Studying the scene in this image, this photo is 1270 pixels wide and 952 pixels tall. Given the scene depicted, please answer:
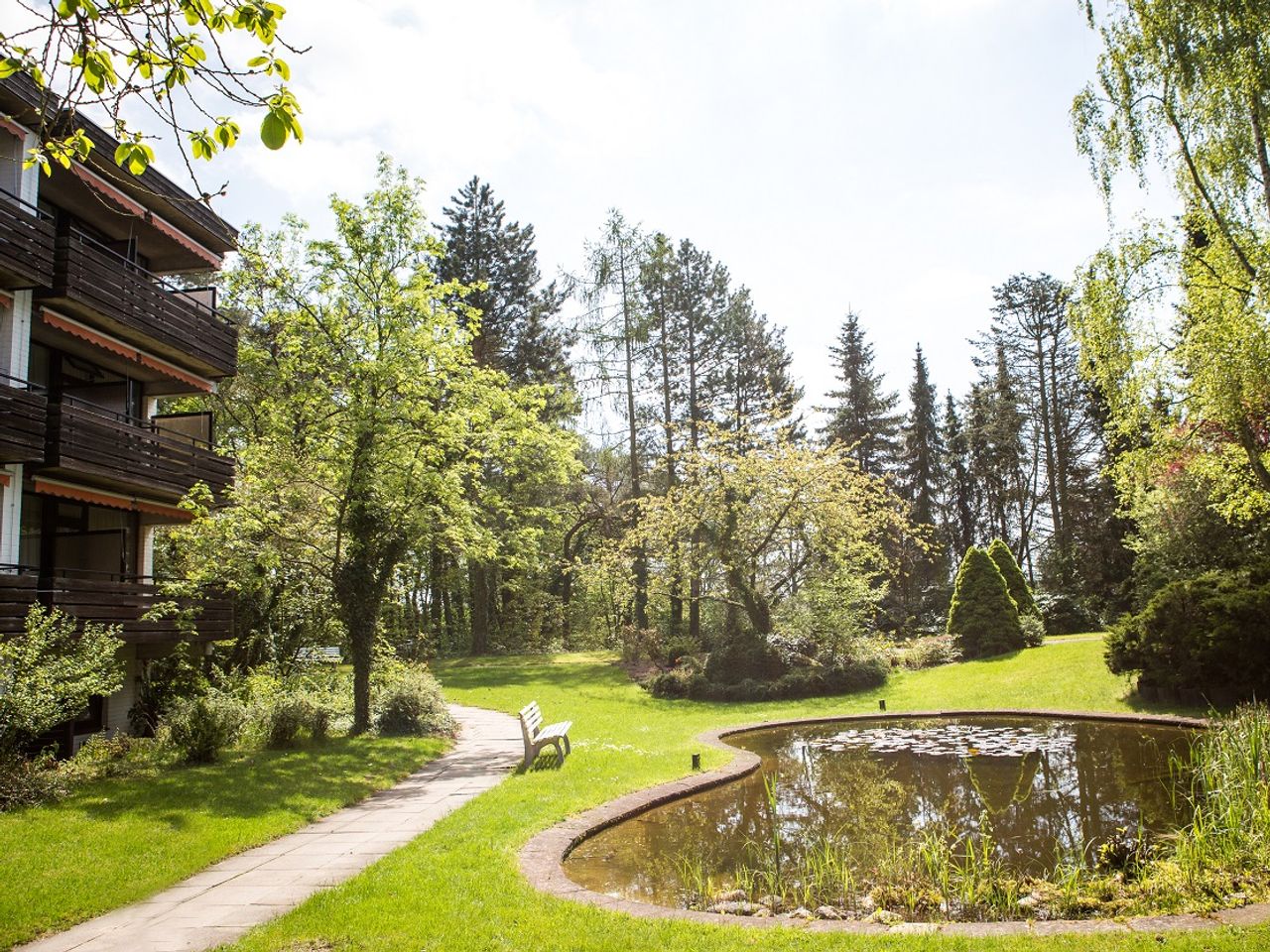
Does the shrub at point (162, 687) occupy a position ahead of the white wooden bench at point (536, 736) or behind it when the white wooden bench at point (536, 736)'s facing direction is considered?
behind

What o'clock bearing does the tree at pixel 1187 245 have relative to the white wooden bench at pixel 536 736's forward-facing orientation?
The tree is roughly at 12 o'clock from the white wooden bench.

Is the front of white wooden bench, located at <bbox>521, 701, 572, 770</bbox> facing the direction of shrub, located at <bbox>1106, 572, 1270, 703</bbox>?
yes

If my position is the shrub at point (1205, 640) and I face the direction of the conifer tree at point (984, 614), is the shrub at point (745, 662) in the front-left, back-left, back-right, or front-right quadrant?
front-left

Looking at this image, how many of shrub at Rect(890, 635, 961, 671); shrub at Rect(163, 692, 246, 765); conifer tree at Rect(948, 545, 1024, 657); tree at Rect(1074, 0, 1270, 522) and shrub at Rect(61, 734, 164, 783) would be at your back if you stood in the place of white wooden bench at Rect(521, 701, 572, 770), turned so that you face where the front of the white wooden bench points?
2

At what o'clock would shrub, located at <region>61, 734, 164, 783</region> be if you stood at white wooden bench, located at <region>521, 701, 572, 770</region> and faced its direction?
The shrub is roughly at 6 o'clock from the white wooden bench.

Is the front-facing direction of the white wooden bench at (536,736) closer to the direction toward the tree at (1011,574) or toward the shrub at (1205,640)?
the shrub

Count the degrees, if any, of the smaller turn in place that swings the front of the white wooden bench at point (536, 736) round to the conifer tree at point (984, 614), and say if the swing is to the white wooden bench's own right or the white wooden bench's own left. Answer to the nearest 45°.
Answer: approximately 45° to the white wooden bench's own left

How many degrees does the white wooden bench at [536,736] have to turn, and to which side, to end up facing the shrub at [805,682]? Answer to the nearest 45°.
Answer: approximately 45° to its left

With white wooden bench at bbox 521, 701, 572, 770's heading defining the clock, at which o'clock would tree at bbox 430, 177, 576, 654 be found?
The tree is roughly at 9 o'clock from the white wooden bench.

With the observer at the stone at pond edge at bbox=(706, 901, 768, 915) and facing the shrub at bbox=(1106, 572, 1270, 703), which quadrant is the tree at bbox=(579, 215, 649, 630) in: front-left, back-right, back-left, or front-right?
front-left

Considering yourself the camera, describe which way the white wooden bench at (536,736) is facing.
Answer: facing to the right of the viewer

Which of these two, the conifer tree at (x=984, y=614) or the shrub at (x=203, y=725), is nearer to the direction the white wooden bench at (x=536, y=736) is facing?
the conifer tree

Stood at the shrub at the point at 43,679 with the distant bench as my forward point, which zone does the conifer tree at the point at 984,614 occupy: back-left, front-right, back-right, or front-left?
front-right

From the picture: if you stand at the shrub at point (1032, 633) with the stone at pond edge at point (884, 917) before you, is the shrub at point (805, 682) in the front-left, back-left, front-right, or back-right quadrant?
front-right

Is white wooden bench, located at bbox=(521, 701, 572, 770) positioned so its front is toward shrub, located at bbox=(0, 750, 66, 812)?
no

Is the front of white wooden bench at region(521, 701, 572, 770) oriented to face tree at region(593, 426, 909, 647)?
no
